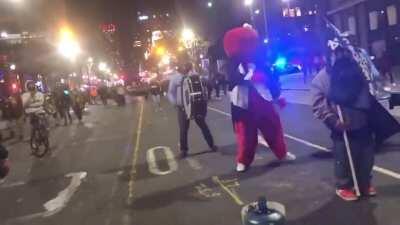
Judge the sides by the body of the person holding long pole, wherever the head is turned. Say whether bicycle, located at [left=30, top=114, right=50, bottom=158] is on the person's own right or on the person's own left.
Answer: on the person's own right

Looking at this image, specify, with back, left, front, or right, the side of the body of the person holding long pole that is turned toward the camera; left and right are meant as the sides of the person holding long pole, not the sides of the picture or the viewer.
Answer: front

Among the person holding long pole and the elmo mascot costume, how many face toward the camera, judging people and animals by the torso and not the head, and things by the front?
1
